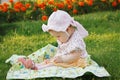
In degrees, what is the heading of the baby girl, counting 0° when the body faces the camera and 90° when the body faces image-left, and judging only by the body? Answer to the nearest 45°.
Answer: approximately 90°

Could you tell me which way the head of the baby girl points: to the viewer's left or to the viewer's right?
to the viewer's left
